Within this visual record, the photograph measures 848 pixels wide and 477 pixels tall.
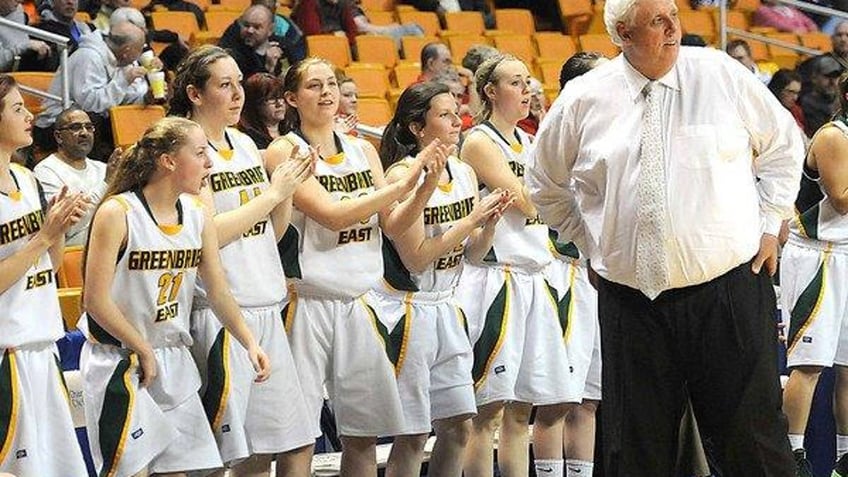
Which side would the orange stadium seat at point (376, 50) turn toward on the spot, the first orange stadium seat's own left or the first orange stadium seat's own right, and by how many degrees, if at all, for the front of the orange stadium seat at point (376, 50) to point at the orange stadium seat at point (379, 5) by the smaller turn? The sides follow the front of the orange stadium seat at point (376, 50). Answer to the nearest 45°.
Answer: approximately 135° to the first orange stadium seat's own left

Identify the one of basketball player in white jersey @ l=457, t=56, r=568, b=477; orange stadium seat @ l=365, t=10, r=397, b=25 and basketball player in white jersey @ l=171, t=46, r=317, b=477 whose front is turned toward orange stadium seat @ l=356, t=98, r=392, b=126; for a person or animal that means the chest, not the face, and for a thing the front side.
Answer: orange stadium seat @ l=365, t=10, r=397, b=25

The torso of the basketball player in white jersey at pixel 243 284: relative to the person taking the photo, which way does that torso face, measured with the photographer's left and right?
facing the viewer and to the right of the viewer

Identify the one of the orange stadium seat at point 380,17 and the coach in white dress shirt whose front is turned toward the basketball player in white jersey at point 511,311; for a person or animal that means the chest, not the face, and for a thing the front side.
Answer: the orange stadium seat

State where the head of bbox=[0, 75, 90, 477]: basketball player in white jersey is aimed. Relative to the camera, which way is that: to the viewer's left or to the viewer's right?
to the viewer's right

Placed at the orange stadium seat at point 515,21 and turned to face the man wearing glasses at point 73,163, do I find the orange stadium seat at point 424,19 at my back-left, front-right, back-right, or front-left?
front-right

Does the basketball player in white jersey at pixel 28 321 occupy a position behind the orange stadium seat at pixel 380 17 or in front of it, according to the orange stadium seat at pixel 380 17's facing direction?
in front

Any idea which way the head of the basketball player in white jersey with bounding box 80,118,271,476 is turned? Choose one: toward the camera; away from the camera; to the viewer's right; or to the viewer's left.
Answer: to the viewer's right

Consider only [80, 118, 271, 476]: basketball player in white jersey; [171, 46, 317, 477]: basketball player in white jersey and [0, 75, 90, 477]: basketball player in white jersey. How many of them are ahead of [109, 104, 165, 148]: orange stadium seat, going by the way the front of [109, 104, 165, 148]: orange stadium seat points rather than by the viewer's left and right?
3

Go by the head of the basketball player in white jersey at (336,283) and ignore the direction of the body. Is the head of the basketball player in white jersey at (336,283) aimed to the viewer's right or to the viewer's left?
to the viewer's right

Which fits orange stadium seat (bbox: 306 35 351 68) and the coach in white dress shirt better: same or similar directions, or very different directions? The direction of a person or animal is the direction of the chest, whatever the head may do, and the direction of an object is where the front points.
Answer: same or similar directions
